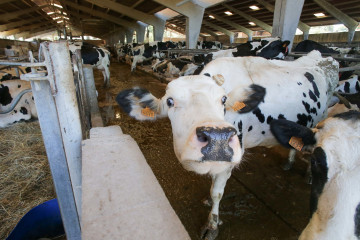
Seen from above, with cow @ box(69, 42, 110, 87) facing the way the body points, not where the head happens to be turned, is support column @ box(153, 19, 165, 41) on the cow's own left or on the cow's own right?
on the cow's own right

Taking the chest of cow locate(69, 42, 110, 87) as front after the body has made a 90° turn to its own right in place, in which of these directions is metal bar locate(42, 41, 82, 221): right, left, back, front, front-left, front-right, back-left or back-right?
back

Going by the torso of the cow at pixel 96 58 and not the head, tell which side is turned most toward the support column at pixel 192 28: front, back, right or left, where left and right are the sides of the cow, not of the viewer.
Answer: back

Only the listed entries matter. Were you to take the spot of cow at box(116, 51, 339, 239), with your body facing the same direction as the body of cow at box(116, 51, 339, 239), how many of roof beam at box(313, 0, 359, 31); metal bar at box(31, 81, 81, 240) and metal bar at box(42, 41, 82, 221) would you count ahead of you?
2

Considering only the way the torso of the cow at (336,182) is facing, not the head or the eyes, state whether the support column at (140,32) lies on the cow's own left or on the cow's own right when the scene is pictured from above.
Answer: on the cow's own right

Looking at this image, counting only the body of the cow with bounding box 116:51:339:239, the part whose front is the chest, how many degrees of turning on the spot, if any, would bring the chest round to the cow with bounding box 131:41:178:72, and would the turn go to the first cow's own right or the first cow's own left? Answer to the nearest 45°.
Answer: approximately 90° to the first cow's own right

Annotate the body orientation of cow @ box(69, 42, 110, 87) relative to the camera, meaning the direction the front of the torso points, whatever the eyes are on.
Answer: to the viewer's left
